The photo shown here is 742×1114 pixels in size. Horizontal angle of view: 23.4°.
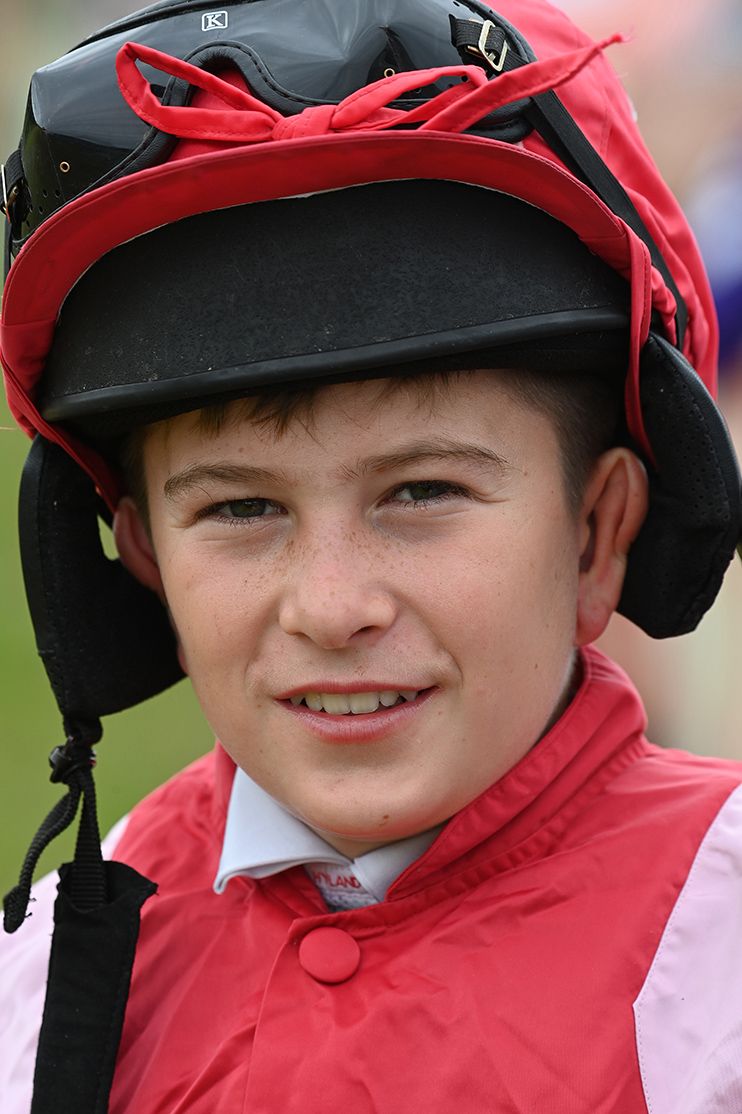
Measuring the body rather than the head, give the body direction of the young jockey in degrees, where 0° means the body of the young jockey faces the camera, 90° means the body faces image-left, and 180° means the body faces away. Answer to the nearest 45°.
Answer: approximately 45°
